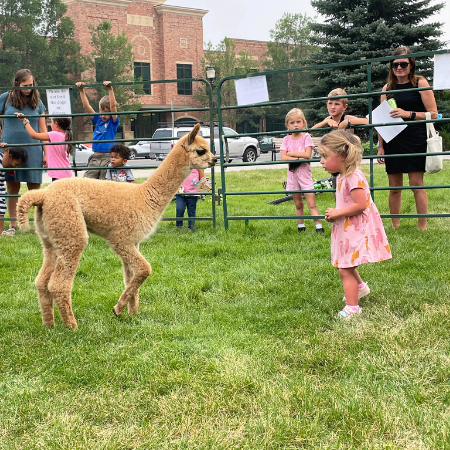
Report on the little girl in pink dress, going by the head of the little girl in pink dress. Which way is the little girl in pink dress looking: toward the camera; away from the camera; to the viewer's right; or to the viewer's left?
to the viewer's left

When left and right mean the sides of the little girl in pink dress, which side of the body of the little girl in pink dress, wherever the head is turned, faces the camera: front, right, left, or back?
left

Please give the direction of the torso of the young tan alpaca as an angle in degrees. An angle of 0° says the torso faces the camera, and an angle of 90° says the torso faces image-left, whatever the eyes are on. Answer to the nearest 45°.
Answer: approximately 270°

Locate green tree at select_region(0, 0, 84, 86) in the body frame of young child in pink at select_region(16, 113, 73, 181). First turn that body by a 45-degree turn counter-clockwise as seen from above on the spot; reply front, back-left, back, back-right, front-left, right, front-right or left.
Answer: back-right

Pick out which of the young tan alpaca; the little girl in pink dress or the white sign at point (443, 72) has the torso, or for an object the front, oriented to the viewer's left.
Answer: the little girl in pink dress

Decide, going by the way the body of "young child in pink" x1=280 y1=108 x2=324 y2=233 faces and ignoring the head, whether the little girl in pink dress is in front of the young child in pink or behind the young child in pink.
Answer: in front

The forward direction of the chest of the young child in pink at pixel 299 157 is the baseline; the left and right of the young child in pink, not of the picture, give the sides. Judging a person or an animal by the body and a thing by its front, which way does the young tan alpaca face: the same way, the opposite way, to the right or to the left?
to the left

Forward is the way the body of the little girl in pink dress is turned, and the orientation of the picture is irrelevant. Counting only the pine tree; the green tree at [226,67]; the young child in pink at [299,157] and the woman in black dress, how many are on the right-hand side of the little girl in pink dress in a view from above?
4

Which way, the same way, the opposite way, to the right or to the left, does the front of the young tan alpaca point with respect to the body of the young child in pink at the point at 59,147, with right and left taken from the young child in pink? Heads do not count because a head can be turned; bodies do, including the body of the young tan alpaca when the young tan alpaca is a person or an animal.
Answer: the opposite way

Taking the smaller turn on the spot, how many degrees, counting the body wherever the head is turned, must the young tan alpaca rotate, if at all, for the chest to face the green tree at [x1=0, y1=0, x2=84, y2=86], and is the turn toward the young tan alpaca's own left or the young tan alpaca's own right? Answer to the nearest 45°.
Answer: approximately 90° to the young tan alpaca's own left
